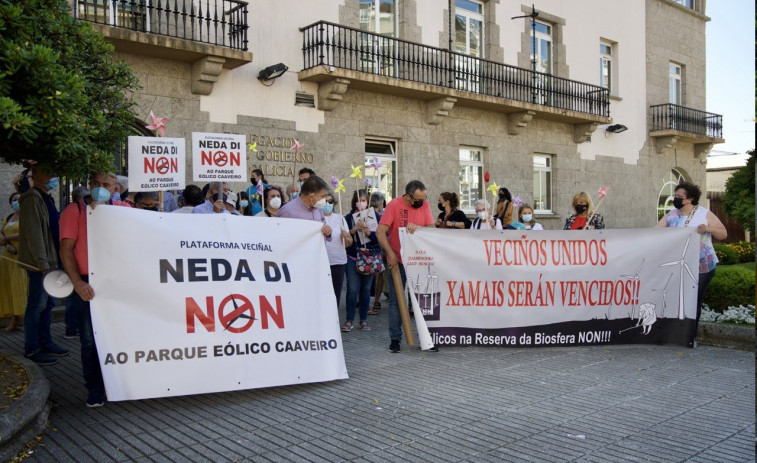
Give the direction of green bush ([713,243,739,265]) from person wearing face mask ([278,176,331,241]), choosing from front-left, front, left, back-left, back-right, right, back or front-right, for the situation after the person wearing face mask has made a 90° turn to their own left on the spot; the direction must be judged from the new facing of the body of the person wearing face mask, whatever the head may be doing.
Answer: front

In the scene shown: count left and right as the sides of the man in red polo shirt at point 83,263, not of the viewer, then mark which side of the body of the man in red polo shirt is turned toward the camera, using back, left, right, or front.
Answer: front

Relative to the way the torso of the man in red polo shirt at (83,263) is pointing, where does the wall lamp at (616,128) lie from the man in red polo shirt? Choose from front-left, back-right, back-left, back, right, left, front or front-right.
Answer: back-left

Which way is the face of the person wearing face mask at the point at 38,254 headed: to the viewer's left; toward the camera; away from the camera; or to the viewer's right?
to the viewer's right

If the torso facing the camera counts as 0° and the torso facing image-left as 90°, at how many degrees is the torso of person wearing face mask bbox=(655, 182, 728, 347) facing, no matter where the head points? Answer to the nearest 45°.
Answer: approximately 45°

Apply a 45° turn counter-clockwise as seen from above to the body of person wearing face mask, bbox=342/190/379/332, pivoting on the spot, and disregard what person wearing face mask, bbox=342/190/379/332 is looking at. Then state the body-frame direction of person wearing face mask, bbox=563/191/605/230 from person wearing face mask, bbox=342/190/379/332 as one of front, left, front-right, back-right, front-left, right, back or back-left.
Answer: front-left

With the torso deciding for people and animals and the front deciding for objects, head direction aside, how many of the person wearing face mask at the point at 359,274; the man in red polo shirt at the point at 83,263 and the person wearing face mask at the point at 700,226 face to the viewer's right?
0

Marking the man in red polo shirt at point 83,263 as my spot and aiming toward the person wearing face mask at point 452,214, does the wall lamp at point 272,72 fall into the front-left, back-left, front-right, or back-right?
front-left

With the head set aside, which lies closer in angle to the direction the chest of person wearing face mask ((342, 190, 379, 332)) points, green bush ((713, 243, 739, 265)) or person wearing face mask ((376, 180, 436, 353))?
the person wearing face mask

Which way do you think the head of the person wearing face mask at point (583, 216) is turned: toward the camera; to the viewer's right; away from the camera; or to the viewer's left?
toward the camera

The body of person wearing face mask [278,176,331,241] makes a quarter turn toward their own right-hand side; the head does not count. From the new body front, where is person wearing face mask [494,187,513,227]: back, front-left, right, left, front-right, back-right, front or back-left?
back

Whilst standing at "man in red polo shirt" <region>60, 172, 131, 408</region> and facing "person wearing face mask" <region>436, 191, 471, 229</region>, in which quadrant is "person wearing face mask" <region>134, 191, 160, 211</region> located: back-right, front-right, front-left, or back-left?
front-left

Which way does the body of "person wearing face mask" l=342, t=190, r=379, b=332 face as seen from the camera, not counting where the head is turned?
toward the camera

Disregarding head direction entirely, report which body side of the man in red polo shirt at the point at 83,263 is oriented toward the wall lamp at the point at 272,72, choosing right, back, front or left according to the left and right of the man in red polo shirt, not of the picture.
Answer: back
